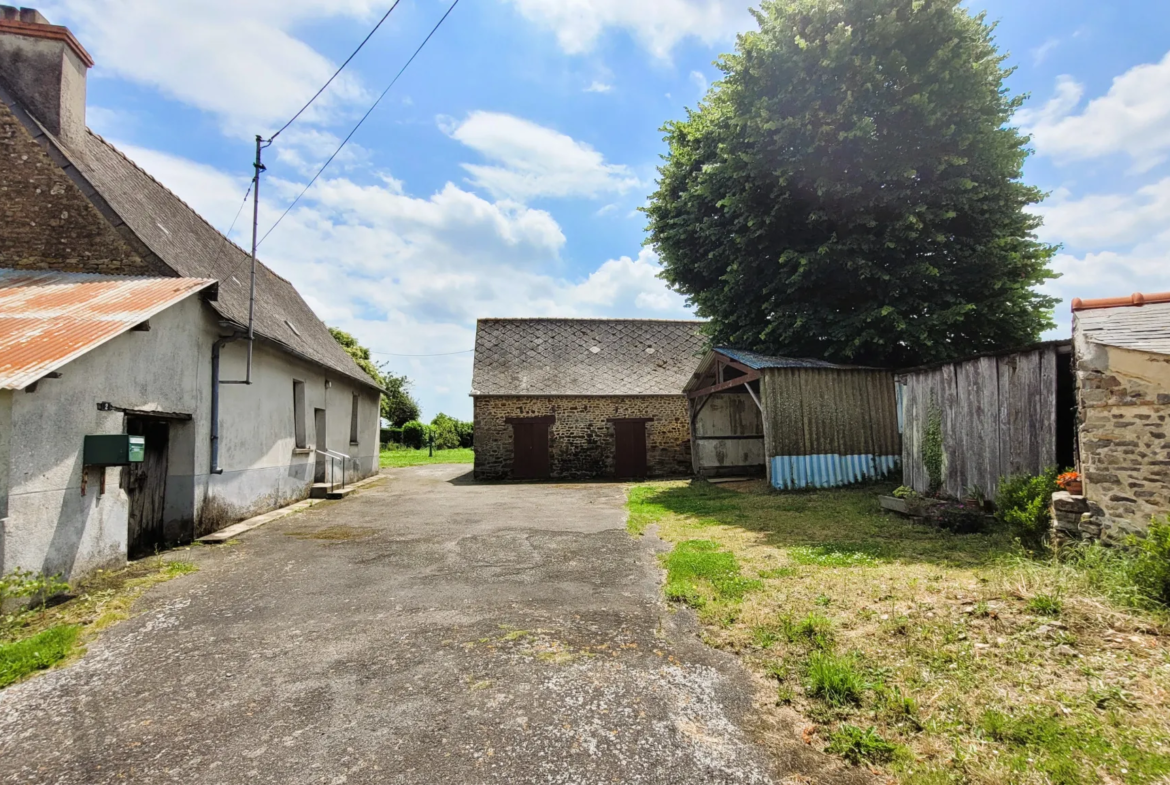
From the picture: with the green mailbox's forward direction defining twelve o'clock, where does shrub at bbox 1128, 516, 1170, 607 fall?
The shrub is roughly at 12 o'clock from the green mailbox.

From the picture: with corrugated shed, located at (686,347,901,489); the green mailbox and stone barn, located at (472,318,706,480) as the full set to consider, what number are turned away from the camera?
0

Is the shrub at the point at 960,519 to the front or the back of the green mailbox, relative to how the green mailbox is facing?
to the front

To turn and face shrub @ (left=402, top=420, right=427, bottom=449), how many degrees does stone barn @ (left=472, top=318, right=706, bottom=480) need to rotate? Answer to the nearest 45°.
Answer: approximately 135° to its right

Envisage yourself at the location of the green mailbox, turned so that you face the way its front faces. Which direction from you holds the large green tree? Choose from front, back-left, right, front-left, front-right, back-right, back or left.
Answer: front-left

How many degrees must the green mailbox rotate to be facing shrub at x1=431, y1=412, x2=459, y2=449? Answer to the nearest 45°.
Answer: approximately 90° to its left

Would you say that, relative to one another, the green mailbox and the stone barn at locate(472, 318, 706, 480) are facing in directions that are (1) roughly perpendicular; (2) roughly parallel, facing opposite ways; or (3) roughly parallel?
roughly perpendicular

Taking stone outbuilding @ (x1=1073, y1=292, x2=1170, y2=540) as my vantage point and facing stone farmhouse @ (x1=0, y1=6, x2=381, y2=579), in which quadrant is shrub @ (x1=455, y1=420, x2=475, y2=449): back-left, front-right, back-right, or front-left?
front-right

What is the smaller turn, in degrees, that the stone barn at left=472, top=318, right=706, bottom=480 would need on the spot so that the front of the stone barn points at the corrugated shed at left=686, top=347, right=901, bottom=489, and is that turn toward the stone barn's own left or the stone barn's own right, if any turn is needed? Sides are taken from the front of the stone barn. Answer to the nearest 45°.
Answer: approximately 45° to the stone barn's own left

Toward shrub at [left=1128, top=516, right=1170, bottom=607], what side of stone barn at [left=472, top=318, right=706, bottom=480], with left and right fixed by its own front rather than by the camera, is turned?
front

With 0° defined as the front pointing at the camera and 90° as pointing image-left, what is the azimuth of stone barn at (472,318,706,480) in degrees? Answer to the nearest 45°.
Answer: approximately 0°

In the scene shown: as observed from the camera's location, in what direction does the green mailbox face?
facing the viewer and to the right of the viewer

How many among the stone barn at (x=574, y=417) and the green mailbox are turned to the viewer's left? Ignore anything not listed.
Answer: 0
